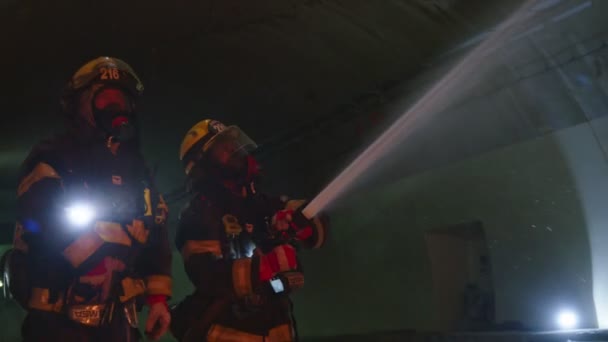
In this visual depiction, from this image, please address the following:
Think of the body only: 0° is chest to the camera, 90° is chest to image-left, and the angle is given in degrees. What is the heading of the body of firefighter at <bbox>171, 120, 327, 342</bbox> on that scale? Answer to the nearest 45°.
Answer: approximately 315°

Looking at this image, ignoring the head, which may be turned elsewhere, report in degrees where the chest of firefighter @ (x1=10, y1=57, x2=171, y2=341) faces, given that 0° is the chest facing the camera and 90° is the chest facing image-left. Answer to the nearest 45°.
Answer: approximately 315°

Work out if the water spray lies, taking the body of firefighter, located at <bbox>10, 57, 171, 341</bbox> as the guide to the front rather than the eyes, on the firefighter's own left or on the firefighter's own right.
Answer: on the firefighter's own left
